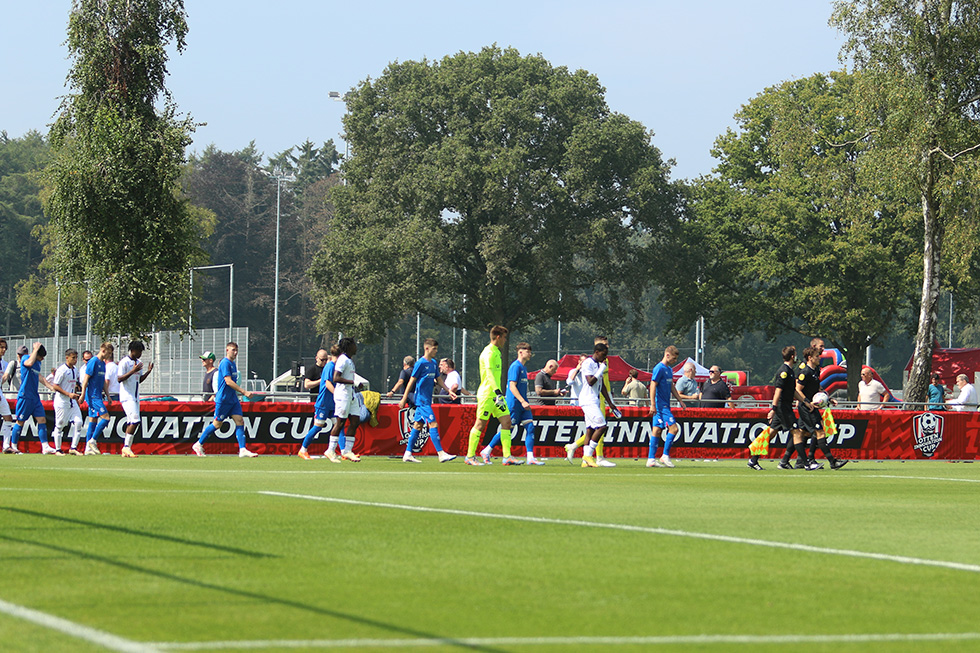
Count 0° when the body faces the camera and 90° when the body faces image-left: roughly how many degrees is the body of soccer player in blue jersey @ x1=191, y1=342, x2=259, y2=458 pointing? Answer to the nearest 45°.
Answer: approximately 270°

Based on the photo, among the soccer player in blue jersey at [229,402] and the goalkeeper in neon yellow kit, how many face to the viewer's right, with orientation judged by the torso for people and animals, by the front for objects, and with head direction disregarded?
2

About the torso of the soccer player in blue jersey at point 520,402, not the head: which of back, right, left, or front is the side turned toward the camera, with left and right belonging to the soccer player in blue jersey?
right

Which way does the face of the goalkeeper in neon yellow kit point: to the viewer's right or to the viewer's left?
to the viewer's right

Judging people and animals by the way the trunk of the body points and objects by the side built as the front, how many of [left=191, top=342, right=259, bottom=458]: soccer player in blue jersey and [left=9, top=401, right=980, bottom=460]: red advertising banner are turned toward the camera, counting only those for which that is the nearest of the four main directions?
1

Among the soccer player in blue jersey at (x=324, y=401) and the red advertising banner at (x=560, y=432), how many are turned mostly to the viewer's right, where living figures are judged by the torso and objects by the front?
1

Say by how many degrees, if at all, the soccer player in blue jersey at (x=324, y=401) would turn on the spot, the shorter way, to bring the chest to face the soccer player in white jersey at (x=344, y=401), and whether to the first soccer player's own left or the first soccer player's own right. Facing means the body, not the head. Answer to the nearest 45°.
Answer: approximately 45° to the first soccer player's own right

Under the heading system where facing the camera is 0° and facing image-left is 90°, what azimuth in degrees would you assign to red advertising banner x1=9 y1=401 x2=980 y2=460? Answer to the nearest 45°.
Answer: approximately 0°

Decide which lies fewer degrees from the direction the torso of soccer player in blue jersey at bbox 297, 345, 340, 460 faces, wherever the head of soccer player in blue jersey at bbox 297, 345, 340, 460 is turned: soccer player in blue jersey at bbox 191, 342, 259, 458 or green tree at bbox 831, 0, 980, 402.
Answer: the green tree

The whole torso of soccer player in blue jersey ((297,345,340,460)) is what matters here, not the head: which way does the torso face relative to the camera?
to the viewer's right

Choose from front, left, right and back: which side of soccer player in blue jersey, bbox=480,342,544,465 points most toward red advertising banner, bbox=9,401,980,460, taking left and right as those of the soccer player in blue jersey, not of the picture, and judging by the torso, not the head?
left

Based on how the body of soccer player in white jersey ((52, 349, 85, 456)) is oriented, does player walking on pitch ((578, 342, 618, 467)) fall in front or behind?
in front

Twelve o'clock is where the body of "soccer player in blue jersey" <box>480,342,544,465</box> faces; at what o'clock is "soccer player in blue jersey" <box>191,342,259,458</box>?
"soccer player in blue jersey" <box>191,342,259,458</box> is roughly at 7 o'clock from "soccer player in blue jersey" <box>480,342,544,465</box>.

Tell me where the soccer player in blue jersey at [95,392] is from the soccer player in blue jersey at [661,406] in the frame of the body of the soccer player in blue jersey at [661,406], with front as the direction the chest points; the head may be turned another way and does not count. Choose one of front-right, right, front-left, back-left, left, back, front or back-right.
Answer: back-right

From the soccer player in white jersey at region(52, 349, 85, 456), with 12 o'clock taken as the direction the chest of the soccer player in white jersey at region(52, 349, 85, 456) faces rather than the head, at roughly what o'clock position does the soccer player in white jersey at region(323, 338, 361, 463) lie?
the soccer player in white jersey at region(323, 338, 361, 463) is roughly at 12 o'clock from the soccer player in white jersey at region(52, 349, 85, 456).
